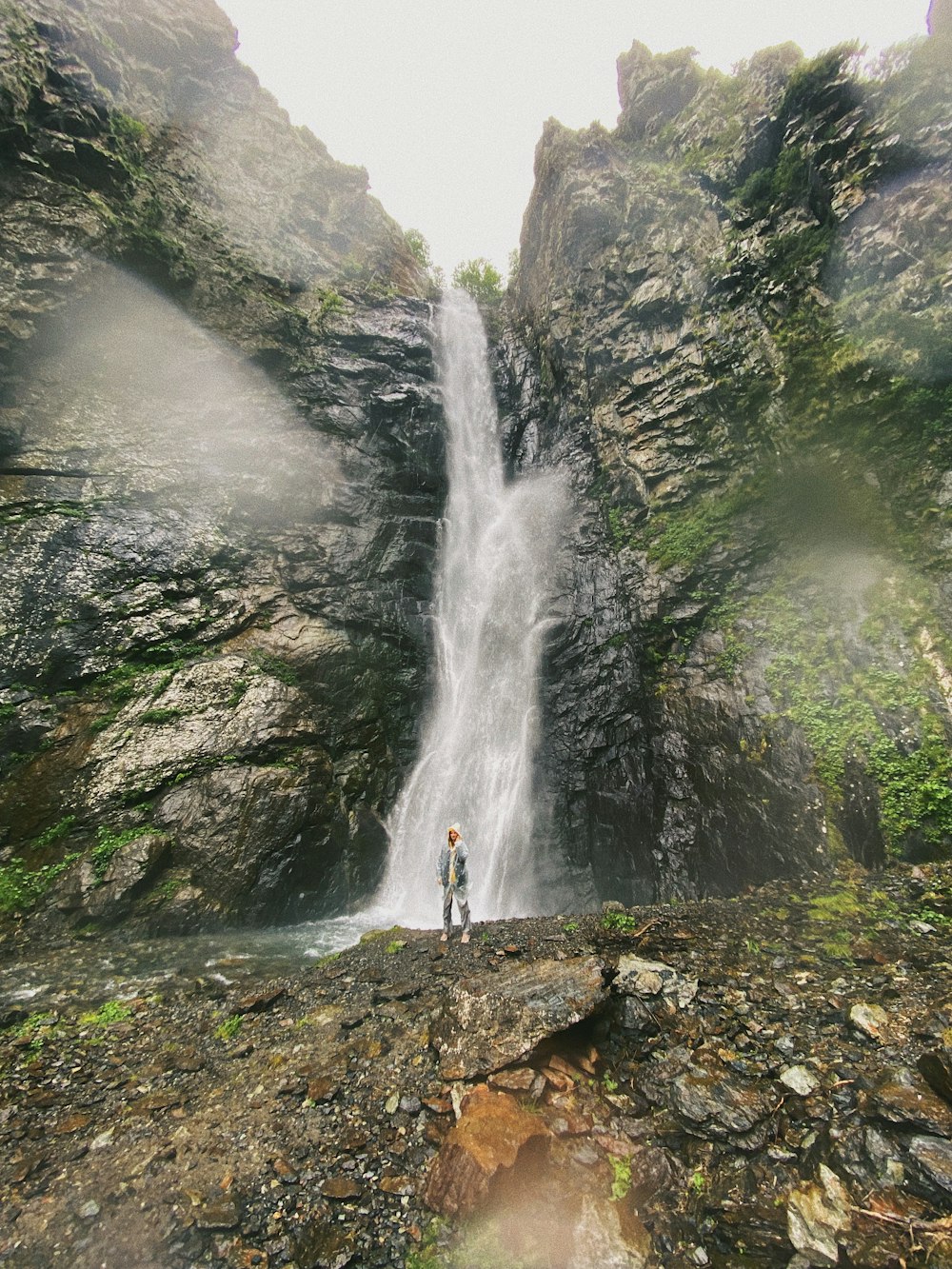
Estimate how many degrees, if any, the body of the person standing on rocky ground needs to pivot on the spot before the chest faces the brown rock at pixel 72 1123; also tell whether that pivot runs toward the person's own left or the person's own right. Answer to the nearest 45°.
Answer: approximately 45° to the person's own right

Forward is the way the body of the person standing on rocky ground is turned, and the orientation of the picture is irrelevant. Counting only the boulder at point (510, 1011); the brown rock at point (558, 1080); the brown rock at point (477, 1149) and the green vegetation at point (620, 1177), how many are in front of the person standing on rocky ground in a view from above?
4

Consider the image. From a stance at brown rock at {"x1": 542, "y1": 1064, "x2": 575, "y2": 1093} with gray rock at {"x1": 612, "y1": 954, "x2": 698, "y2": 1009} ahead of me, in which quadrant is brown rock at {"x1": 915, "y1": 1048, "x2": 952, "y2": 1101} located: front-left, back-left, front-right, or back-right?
front-right

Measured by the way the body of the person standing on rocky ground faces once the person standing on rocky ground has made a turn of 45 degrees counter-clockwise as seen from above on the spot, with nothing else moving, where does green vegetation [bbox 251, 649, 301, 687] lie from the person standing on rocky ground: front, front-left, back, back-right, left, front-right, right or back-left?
back

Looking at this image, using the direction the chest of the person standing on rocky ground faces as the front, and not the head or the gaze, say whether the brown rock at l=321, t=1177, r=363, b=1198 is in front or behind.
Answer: in front

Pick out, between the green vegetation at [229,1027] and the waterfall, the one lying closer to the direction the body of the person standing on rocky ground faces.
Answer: the green vegetation

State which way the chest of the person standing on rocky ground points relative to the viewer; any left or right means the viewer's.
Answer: facing the viewer

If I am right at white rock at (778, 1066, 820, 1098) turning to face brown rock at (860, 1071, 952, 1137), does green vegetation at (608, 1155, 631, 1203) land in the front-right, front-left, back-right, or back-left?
back-right

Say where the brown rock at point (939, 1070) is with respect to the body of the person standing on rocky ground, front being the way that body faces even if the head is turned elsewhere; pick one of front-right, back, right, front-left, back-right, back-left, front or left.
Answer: front-left

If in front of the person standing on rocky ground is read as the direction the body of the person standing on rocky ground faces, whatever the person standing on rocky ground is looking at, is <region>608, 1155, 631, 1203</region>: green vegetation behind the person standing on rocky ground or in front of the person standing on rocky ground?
in front

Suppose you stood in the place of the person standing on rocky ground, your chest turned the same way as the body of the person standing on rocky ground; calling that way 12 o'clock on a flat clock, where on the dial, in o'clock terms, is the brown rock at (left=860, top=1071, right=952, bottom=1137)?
The brown rock is roughly at 11 o'clock from the person standing on rocky ground.

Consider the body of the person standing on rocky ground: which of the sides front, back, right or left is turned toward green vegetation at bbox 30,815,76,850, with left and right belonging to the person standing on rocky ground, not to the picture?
right

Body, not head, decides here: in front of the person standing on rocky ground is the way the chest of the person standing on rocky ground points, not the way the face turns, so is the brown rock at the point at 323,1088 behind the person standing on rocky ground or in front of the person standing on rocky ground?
in front

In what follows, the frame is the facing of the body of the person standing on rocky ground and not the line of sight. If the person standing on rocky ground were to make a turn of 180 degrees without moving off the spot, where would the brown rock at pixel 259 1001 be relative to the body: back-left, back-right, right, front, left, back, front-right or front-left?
back-left

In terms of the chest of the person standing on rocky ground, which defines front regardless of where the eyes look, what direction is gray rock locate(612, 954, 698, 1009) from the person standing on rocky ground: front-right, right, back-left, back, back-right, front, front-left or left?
front-left

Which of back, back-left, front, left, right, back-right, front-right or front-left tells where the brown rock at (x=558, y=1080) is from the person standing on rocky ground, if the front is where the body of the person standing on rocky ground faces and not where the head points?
front

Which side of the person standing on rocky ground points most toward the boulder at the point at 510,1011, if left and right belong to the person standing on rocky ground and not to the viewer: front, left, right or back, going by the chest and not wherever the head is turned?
front
